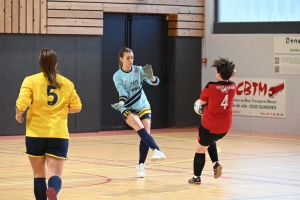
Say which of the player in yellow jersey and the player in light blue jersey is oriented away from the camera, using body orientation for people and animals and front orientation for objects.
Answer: the player in yellow jersey

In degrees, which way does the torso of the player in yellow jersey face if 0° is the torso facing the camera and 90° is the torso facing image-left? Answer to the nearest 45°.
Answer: approximately 180°

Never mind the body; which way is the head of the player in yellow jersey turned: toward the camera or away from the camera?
away from the camera

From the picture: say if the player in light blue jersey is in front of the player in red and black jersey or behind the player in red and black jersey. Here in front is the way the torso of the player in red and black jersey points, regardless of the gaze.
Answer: in front

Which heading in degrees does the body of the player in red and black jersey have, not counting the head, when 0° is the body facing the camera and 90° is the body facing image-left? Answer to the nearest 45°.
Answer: approximately 135°

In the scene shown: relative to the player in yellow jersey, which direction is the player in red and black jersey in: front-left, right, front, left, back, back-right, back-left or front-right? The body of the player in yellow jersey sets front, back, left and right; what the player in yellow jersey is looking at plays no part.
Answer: front-right

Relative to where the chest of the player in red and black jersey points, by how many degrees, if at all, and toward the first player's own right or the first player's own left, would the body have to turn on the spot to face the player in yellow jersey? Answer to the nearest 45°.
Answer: approximately 90° to the first player's own left

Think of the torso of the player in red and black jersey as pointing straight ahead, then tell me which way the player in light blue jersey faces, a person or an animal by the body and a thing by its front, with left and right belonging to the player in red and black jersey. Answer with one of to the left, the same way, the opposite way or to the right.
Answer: the opposite way

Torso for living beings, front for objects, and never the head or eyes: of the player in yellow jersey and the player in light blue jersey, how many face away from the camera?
1

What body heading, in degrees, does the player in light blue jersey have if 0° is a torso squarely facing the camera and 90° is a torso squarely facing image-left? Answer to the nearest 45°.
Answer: approximately 315°

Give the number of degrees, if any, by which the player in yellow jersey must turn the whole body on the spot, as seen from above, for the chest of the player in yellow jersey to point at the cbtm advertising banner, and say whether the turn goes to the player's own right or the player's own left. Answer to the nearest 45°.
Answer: approximately 45° to the player's own right

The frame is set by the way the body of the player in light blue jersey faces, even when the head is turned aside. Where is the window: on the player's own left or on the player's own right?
on the player's own left
